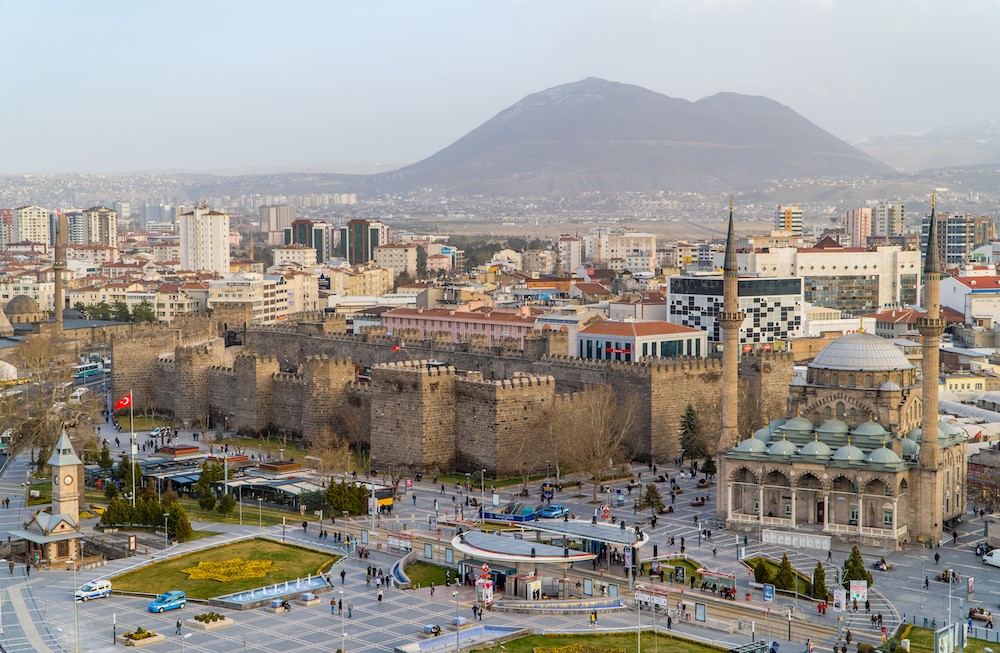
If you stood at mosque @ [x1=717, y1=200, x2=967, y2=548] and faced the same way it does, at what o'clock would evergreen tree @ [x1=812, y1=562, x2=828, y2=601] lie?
The evergreen tree is roughly at 12 o'clock from the mosque.

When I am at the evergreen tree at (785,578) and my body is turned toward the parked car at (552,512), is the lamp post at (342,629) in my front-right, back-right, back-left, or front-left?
front-left

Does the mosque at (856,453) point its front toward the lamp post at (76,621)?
no

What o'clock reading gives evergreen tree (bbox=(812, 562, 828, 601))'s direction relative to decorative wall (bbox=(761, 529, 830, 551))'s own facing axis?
The evergreen tree is roughly at 12 o'clock from the decorative wall.

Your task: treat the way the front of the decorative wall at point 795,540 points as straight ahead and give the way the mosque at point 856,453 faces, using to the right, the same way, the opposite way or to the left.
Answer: the same way

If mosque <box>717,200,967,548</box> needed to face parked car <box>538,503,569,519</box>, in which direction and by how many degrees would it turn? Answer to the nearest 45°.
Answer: approximately 90° to its right

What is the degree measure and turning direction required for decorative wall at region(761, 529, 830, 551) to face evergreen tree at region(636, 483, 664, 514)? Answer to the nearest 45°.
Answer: approximately 135° to its right

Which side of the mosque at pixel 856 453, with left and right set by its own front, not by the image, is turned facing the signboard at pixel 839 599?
front

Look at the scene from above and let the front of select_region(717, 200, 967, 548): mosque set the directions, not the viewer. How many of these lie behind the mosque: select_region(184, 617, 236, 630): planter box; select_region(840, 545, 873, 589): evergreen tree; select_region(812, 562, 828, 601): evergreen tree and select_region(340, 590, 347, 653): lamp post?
0

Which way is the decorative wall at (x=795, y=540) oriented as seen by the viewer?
toward the camera

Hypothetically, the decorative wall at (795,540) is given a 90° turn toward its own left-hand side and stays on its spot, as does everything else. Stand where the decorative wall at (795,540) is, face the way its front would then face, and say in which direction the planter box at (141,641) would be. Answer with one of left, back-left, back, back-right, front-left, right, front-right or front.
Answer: back-right

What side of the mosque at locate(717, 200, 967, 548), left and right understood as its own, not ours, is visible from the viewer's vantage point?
front

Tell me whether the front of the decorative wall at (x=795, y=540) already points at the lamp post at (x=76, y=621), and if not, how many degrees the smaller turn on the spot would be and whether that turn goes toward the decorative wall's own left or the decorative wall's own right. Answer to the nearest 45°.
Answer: approximately 45° to the decorative wall's own right

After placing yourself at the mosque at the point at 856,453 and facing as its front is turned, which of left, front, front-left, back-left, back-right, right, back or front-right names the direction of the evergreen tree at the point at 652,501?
right

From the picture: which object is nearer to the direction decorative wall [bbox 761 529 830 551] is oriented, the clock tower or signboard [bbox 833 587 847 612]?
the signboard

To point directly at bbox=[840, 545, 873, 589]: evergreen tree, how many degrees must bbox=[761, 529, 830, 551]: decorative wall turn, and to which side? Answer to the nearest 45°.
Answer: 0° — it already faces it
